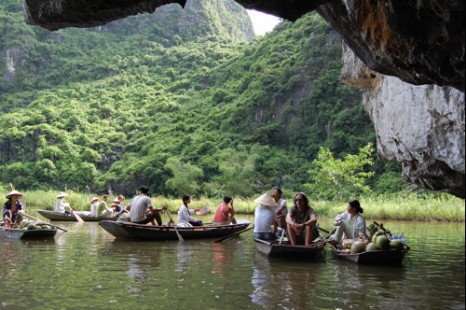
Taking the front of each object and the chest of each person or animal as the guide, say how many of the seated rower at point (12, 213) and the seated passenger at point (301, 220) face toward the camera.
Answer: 2

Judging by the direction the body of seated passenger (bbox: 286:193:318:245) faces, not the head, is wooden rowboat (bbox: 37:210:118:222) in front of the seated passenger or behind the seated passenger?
behind

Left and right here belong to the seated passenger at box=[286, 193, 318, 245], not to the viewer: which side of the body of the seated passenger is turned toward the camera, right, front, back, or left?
front

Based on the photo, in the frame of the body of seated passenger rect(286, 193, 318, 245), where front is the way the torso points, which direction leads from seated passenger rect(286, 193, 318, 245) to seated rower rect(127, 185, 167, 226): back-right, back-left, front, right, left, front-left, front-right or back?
back-right

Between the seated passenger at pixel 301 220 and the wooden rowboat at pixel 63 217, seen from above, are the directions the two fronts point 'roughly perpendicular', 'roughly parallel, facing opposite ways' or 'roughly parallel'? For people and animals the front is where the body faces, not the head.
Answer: roughly perpendicular

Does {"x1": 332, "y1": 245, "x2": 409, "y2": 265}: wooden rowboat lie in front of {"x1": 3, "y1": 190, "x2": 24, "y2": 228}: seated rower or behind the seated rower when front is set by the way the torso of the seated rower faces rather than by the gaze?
in front

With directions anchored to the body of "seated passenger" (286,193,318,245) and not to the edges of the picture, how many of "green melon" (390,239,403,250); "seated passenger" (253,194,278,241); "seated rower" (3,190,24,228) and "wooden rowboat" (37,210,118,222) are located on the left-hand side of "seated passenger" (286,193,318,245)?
1

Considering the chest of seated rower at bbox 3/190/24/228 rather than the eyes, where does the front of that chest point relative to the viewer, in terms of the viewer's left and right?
facing the viewer

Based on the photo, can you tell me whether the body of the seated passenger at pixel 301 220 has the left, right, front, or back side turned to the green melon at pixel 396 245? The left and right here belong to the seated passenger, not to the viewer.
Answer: left

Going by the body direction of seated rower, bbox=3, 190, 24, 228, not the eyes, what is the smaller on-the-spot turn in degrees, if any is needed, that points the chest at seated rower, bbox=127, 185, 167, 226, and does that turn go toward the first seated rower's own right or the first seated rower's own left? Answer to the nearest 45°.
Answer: approximately 90° to the first seated rower's own left
